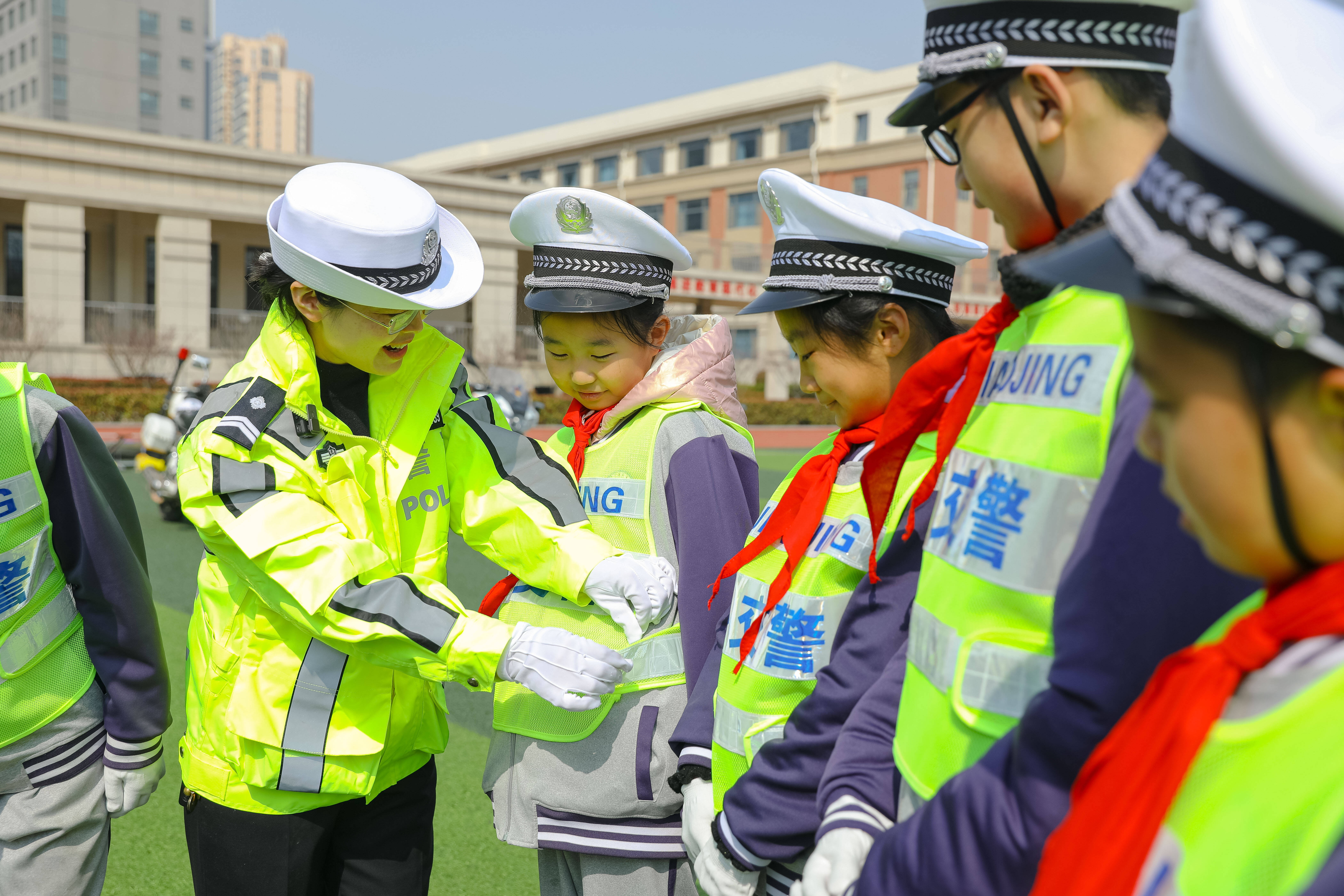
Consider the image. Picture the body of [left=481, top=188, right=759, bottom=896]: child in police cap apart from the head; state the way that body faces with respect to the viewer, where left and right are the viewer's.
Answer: facing the viewer and to the left of the viewer

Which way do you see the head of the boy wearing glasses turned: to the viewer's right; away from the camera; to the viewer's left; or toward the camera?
to the viewer's left

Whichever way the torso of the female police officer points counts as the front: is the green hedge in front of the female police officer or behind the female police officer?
behind

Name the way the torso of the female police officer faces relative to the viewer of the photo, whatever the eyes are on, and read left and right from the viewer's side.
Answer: facing the viewer and to the right of the viewer

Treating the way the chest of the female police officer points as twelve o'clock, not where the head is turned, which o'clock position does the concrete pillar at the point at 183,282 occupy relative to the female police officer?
The concrete pillar is roughly at 7 o'clock from the female police officer.

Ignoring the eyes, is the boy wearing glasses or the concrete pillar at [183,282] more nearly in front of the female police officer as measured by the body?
the boy wearing glasses

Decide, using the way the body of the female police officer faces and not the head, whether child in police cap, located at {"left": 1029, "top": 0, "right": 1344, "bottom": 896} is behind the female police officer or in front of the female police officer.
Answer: in front

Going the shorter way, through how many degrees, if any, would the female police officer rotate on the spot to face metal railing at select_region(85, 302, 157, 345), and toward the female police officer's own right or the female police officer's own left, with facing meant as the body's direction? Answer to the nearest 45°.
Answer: approximately 135° to the female police officer's own left

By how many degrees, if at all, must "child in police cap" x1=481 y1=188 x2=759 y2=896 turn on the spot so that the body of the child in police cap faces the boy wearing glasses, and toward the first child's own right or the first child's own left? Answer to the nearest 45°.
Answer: approximately 45° to the first child's own left

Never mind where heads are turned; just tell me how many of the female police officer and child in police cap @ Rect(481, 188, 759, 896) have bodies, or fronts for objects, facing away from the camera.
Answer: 0
